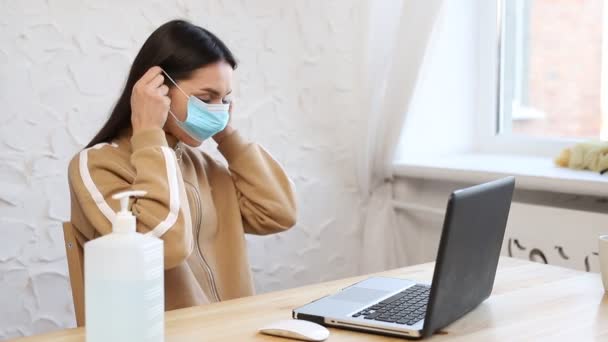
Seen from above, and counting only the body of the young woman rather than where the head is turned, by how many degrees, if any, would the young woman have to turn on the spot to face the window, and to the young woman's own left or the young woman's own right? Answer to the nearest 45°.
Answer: approximately 90° to the young woman's own left

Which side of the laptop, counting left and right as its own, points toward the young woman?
front

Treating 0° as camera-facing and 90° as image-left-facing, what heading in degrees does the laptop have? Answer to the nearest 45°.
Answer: approximately 135°

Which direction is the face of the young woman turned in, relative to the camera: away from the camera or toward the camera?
toward the camera

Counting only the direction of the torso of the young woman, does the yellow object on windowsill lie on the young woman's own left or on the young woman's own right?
on the young woman's own left

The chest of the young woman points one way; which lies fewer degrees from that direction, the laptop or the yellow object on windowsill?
the laptop

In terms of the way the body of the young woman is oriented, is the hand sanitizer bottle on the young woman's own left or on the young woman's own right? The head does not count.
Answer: on the young woman's own right

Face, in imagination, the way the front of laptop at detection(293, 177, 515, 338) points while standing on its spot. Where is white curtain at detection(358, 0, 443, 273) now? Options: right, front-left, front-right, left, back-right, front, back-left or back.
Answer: front-right

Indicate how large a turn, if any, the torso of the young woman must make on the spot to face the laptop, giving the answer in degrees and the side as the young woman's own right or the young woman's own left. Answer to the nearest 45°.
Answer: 0° — they already face it

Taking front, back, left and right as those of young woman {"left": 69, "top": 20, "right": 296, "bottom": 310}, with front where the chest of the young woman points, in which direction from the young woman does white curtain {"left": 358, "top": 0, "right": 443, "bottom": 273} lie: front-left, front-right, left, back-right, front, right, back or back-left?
left

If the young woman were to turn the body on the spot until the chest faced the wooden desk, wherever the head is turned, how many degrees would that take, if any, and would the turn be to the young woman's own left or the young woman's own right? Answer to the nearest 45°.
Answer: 0° — they already face it

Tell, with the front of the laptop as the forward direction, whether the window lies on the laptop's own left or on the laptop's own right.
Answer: on the laptop's own right

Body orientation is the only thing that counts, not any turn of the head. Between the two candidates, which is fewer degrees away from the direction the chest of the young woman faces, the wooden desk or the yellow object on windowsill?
the wooden desk

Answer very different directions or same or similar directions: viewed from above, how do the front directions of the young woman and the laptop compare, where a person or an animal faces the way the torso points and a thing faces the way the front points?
very different directions

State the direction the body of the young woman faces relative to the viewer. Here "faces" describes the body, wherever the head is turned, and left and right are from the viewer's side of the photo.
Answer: facing the viewer and to the right of the viewer

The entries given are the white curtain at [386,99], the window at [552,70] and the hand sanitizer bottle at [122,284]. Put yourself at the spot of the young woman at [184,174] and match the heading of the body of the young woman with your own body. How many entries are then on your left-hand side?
2
